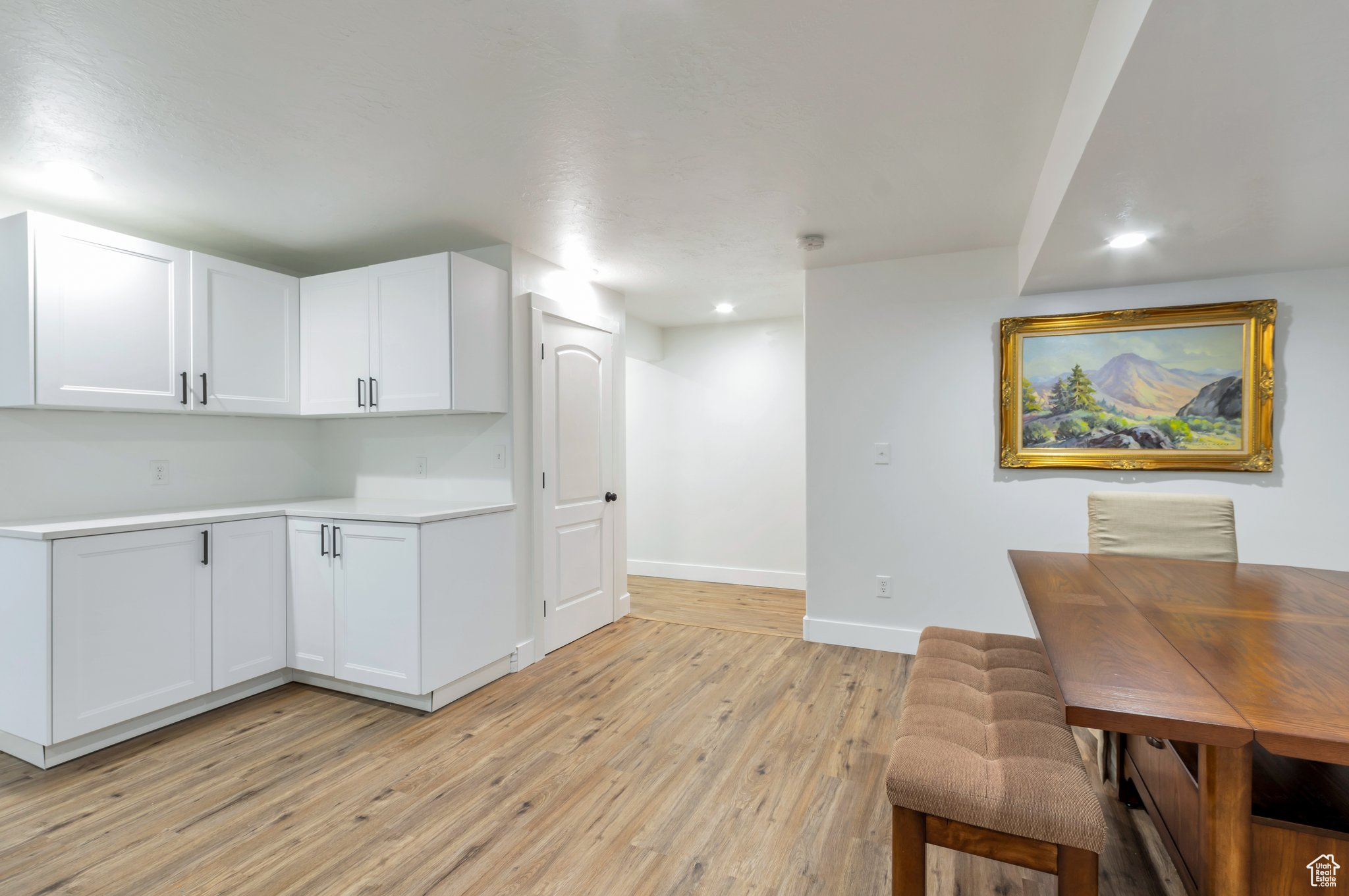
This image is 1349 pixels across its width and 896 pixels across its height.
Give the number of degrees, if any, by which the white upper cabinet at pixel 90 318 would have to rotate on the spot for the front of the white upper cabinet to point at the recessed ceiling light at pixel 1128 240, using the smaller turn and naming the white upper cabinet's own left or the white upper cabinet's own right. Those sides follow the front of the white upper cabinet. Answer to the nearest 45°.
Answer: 0° — it already faces it

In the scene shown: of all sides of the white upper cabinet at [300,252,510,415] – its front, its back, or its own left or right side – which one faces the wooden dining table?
left

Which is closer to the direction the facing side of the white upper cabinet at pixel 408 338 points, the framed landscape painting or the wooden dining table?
the wooden dining table

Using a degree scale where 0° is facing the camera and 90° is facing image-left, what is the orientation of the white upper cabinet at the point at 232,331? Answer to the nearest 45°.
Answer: approximately 0°

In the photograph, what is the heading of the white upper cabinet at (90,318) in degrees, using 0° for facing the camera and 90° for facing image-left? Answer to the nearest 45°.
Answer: approximately 315°

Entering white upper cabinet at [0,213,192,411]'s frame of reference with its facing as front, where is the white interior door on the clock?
The white interior door is roughly at 11 o'clock from the white upper cabinet.

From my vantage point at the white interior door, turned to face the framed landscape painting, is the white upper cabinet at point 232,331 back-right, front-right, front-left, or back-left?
back-right

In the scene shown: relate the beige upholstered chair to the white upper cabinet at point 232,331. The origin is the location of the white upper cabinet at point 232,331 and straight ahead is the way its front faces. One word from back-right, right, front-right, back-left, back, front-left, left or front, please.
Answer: front-left

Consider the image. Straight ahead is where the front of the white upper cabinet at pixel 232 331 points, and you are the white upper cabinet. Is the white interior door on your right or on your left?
on your left

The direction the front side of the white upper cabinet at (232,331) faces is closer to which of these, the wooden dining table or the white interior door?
the wooden dining table

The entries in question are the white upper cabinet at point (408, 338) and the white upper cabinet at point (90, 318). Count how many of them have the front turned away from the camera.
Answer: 0
